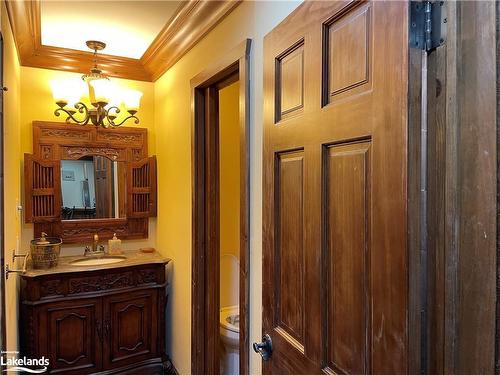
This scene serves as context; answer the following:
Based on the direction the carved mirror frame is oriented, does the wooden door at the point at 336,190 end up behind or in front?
in front

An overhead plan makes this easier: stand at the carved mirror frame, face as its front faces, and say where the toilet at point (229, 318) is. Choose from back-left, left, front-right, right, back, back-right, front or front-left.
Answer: front-left

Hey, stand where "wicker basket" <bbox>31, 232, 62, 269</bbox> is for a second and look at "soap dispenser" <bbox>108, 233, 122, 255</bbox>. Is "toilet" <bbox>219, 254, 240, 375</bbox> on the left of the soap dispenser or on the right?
right

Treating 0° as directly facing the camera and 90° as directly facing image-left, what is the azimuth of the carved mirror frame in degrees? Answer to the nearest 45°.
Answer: approximately 0°

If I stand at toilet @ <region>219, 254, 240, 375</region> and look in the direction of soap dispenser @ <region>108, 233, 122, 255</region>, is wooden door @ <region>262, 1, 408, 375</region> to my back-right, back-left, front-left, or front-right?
back-left
